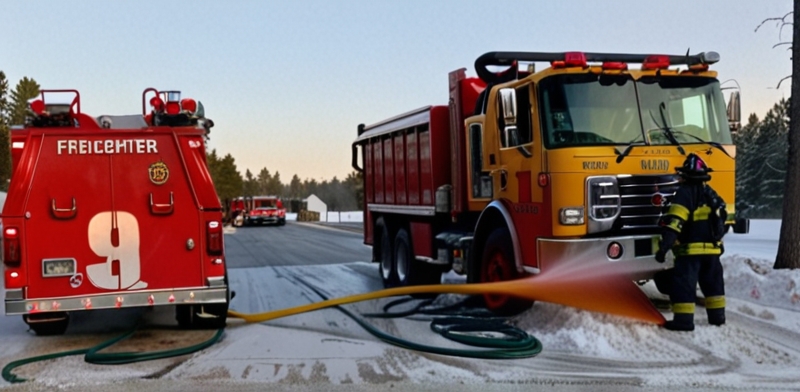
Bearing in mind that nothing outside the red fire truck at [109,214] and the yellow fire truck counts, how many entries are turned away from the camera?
1

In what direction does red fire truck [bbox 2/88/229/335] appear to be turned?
away from the camera

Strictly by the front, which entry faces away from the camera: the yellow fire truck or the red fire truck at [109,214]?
the red fire truck

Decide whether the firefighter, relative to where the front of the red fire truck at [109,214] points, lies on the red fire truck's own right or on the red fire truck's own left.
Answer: on the red fire truck's own right

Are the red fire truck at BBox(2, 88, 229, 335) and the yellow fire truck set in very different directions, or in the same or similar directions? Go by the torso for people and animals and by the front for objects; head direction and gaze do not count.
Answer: very different directions

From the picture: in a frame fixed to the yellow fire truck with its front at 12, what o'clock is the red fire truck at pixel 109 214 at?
The red fire truck is roughly at 4 o'clock from the yellow fire truck.

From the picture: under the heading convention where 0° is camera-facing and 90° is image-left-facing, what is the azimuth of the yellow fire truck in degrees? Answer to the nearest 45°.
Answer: approximately 315°

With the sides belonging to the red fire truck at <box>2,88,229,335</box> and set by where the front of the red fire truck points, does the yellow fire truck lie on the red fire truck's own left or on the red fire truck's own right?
on the red fire truck's own right
